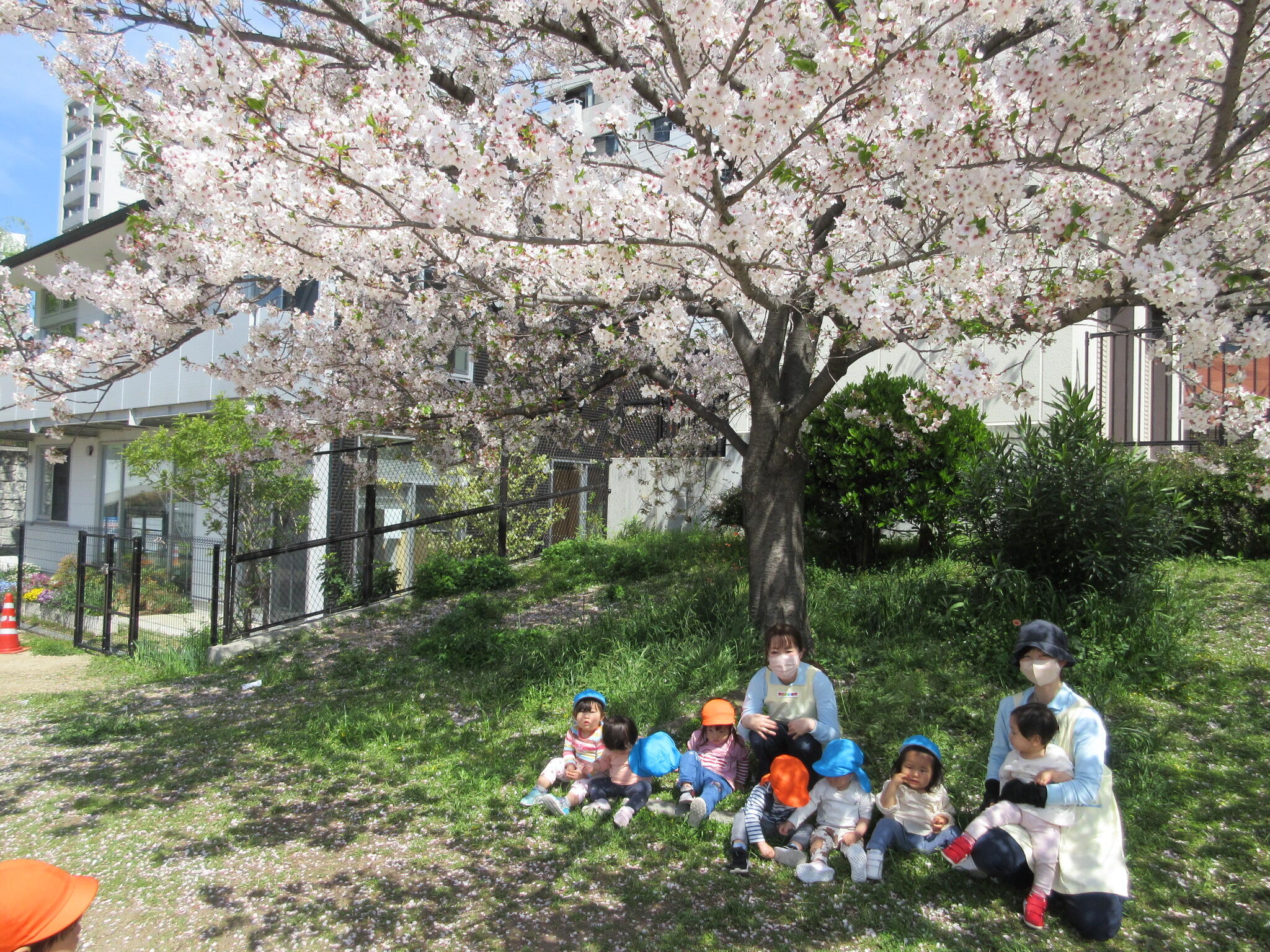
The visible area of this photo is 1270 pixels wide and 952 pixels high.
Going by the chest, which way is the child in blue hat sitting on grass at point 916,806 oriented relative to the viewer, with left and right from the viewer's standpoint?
facing the viewer

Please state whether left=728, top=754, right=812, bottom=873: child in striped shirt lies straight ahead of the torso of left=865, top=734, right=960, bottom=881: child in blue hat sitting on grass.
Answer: no

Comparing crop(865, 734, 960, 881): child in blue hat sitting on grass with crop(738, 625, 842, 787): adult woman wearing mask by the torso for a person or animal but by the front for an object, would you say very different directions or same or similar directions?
same or similar directions

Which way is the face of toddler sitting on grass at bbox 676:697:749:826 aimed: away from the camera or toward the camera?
toward the camera

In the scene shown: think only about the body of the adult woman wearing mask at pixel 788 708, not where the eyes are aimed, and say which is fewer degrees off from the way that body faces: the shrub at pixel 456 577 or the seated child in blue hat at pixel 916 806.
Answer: the seated child in blue hat

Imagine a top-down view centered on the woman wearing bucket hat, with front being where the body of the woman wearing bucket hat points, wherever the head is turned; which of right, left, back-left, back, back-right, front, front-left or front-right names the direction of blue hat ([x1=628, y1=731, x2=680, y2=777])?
front-right

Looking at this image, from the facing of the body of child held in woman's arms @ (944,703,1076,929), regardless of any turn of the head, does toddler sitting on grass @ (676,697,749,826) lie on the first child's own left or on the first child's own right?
on the first child's own right

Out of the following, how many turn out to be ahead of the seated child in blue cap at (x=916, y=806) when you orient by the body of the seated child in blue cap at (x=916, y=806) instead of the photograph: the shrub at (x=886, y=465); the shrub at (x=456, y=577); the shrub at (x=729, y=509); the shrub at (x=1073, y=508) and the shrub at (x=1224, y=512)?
0

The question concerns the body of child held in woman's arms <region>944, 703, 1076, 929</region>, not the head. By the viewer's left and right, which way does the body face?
facing the viewer and to the left of the viewer

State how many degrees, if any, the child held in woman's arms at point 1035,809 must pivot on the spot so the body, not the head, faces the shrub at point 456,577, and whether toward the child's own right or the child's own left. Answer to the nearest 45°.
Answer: approximately 90° to the child's own right

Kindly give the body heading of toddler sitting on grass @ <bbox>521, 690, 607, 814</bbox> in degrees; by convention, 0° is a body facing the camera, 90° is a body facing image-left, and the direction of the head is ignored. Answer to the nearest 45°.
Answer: approximately 45°

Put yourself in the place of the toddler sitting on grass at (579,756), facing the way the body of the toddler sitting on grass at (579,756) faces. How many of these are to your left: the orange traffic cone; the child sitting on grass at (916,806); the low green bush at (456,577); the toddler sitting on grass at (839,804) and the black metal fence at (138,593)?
2

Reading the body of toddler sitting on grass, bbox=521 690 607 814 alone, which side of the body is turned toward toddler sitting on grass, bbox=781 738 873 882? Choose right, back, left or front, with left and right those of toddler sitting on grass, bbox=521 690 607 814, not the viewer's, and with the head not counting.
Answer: left

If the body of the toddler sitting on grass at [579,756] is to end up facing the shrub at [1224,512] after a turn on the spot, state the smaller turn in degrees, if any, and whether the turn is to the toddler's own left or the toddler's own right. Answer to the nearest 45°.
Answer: approximately 135° to the toddler's own left

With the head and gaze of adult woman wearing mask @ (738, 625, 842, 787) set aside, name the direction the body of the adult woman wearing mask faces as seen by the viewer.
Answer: toward the camera

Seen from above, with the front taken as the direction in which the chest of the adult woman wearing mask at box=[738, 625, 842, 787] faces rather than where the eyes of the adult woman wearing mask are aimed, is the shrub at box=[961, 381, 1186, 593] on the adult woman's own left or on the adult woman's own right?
on the adult woman's own left

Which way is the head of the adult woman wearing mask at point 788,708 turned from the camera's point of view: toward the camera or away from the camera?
toward the camera

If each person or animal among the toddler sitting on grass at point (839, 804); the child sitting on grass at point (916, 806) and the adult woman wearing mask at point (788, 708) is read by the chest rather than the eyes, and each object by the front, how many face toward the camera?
3

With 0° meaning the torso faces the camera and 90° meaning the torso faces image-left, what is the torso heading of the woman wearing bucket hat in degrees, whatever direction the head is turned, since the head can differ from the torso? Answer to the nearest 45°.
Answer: approximately 45°

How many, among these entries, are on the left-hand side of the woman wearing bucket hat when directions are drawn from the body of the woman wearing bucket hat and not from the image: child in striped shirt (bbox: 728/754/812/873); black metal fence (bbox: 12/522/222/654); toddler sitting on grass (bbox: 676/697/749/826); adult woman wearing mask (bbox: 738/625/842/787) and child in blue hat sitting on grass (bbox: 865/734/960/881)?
0
